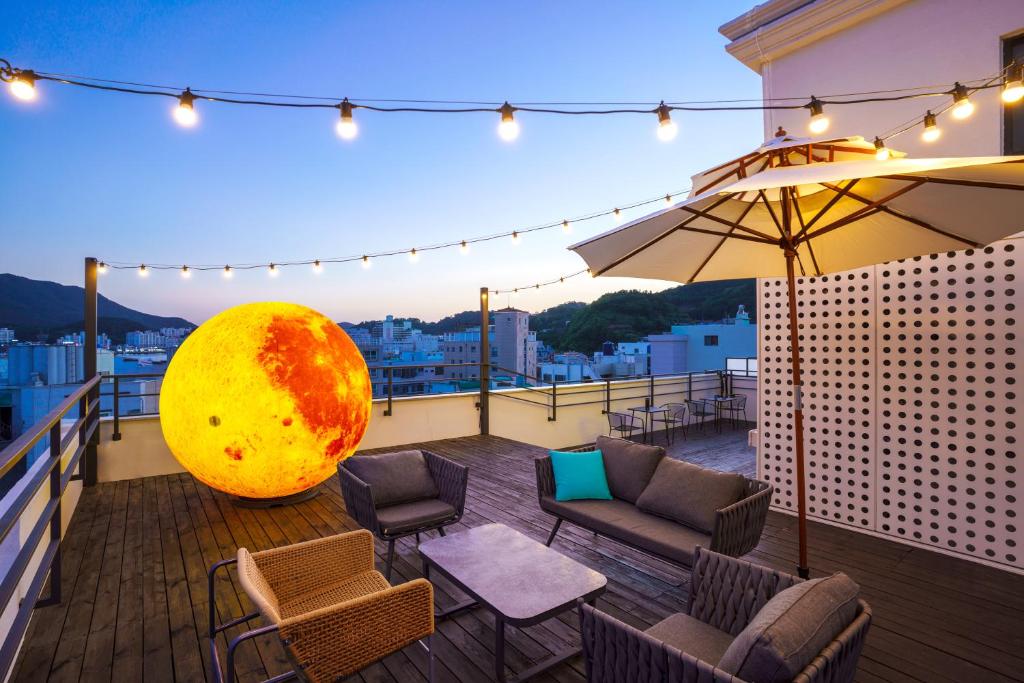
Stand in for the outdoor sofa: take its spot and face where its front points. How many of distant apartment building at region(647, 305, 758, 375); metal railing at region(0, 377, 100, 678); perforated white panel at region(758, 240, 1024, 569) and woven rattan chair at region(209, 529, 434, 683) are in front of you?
2

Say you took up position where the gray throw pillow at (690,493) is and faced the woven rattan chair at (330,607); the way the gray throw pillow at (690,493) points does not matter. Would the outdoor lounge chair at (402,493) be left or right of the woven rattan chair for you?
right

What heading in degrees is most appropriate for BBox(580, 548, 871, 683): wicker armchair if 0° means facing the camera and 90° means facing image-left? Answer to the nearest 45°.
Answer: approximately 135°

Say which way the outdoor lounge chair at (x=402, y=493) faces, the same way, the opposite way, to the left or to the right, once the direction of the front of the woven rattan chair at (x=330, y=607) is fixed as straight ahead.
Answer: to the right

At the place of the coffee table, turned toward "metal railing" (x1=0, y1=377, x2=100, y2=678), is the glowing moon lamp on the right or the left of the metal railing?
right

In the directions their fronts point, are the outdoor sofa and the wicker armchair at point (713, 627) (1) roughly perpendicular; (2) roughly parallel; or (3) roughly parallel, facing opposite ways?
roughly perpendicular

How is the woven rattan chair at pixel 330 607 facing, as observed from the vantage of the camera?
facing away from the viewer and to the right of the viewer

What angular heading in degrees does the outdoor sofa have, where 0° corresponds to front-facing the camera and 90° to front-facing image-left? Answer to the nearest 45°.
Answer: approximately 45°

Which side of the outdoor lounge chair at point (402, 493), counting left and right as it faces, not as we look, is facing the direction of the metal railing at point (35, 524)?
right

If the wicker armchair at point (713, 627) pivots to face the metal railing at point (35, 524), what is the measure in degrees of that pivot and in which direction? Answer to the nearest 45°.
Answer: approximately 45° to its left

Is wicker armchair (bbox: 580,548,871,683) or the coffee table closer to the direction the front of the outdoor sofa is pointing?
the coffee table

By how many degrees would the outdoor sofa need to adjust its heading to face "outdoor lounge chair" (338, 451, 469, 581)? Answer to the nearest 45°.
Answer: approximately 45° to its right

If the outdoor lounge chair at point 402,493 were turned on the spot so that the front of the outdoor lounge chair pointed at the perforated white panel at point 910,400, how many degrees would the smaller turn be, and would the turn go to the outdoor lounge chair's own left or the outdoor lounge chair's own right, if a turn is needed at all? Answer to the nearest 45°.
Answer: approximately 45° to the outdoor lounge chair's own left
